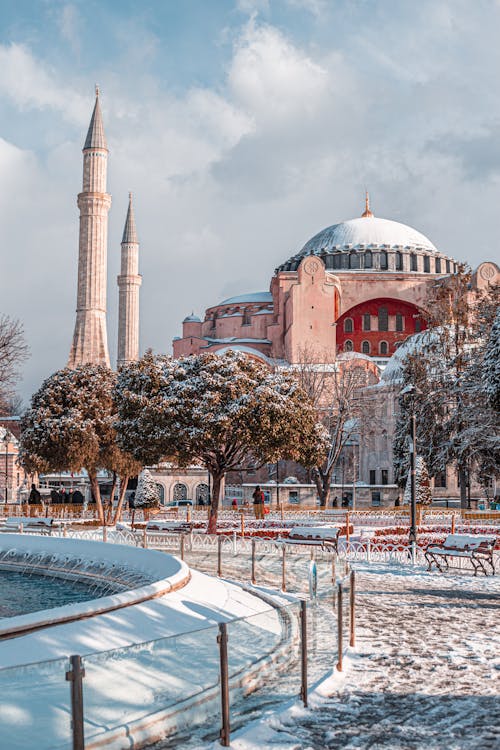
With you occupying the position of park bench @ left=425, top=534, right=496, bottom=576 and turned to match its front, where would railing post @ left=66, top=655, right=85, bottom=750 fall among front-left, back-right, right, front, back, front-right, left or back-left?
front-left

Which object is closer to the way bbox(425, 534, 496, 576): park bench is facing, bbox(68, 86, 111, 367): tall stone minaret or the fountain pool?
the fountain pool

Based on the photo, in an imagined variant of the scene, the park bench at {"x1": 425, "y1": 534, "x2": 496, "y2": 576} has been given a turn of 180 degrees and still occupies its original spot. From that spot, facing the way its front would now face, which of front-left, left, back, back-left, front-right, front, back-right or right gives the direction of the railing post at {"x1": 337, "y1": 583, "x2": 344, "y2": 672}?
back-right

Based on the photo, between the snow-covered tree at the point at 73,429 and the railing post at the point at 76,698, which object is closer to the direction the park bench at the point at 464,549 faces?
the railing post

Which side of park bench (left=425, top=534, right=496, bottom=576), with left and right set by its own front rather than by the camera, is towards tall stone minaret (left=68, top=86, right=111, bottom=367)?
right

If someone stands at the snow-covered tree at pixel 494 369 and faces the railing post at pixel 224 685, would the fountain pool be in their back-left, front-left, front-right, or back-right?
front-right

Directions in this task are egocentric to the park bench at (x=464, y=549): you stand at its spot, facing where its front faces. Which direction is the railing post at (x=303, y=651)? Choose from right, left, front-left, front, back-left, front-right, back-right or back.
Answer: front-left

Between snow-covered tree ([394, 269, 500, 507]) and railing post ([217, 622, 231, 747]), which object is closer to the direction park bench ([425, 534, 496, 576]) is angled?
the railing post

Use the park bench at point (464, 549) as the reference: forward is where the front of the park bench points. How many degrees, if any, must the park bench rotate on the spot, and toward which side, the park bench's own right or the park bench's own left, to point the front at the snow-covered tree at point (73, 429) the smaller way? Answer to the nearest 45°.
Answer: approximately 90° to the park bench's own right

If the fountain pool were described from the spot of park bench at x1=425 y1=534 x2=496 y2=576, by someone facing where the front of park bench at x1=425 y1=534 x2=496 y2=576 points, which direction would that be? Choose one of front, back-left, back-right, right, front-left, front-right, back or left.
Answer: front

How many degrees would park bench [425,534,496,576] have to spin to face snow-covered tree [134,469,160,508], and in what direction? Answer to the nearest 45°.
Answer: approximately 90° to its right

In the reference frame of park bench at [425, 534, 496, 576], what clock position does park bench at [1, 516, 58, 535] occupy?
park bench at [1, 516, 58, 535] is roughly at 2 o'clock from park bench at [425, 534, 496, 576].

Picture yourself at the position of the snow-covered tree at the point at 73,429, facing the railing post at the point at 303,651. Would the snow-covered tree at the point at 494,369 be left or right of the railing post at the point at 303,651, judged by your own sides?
left

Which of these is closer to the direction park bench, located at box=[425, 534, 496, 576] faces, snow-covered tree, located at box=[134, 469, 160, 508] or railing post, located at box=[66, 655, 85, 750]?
the railing post

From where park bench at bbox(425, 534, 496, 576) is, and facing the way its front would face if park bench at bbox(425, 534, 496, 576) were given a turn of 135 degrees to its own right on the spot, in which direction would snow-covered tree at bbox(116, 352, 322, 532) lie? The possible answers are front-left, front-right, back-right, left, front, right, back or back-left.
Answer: front-left

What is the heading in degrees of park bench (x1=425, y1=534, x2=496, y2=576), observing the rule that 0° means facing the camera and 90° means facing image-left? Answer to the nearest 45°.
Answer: approximately 45°

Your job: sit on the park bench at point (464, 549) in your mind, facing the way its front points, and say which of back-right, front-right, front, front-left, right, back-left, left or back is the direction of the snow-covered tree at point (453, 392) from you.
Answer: back-right
